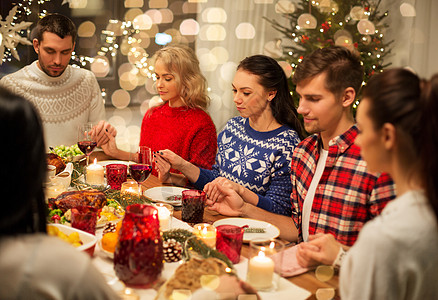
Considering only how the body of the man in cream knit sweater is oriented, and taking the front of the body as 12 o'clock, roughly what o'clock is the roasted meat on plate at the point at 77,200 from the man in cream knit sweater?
The roasted meat on plate is roughly at 12 o'clock from the man in cream knit sweater.

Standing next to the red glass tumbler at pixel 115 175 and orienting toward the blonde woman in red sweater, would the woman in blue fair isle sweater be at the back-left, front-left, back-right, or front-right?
front-right

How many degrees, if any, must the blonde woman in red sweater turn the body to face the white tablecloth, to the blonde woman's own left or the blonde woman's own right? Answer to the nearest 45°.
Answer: approximately 45° to the blonde woman's own left

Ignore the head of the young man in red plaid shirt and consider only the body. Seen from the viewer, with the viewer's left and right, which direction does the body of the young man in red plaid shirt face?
facing the viewer and to the left of the viewer

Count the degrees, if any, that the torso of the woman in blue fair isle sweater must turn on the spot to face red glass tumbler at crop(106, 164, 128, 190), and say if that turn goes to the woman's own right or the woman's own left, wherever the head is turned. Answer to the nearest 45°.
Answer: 0° — they already face it

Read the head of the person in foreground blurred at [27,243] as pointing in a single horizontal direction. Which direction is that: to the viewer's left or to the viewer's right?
to the viewer's right

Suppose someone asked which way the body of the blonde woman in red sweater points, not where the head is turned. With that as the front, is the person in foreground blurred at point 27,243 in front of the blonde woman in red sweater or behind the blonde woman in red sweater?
in front

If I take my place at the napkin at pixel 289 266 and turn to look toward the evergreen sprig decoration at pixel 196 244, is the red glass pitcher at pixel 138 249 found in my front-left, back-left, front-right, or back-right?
front-left

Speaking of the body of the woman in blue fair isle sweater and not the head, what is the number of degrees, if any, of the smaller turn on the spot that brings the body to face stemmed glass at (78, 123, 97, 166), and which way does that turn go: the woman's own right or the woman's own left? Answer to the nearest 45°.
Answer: approximately 45° to the woman's own right

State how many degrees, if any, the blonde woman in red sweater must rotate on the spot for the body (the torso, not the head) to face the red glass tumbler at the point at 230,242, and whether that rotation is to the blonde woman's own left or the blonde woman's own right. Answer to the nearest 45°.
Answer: approximately 45° to the blonde woman's own left

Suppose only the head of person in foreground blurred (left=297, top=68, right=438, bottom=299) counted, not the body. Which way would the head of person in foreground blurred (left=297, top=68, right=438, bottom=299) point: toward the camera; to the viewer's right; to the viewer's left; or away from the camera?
to the viewer's left

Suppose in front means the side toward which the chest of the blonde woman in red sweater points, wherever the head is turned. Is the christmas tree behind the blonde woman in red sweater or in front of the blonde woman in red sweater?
behind

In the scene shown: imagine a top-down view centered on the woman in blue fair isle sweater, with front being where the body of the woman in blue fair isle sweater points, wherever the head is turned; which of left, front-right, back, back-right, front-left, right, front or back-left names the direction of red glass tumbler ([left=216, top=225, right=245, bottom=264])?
front-left

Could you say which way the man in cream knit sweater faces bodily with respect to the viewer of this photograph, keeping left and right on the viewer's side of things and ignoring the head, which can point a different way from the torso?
facing the viewer

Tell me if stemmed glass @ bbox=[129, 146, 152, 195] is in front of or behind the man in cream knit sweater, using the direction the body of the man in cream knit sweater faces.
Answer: in front

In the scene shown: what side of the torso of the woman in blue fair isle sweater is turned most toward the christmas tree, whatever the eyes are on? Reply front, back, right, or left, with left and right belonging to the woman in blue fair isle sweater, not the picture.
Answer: back

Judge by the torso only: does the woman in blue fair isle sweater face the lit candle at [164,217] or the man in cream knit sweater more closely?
the lit candle

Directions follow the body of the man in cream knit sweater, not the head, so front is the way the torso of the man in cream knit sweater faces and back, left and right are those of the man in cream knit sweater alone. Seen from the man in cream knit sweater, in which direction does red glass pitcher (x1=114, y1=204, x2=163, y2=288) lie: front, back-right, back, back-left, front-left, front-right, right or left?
front
